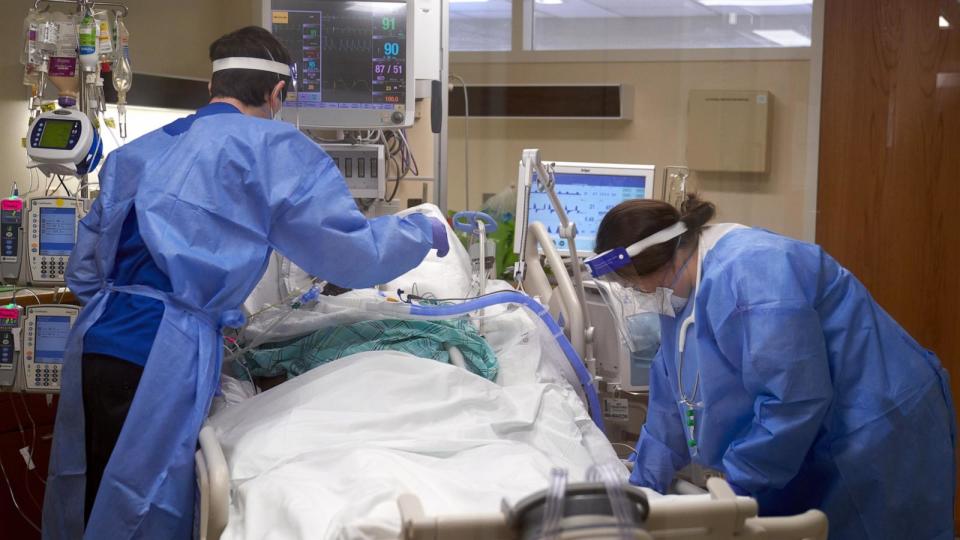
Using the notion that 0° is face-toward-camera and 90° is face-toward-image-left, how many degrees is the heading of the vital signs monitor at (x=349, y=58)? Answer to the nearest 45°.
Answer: approximately 0°

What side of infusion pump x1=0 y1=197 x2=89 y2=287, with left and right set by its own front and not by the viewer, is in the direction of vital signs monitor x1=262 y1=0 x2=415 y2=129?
left

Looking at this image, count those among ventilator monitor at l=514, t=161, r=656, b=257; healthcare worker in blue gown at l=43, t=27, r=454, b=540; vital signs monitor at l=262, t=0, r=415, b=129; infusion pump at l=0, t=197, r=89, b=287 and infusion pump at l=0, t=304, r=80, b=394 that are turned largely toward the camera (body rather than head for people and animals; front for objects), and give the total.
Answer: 4

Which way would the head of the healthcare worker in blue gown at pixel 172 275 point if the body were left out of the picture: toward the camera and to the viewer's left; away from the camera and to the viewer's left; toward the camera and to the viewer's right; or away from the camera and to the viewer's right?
away from the camera and to the viewer's right

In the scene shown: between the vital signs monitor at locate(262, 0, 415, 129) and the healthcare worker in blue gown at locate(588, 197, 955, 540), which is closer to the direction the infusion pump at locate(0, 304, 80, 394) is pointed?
the healthcare worker in blue gown

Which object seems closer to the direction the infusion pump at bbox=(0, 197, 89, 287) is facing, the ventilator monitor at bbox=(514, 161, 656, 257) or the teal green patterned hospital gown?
the teal green patterned hospital gown

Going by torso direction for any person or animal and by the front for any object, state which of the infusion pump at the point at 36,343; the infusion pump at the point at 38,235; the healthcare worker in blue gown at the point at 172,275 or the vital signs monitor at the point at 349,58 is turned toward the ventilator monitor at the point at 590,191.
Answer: the healthcare worker in blue gown

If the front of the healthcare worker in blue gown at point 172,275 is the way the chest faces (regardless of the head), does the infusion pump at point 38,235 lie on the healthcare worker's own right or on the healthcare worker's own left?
on the healthcare worker's own left
